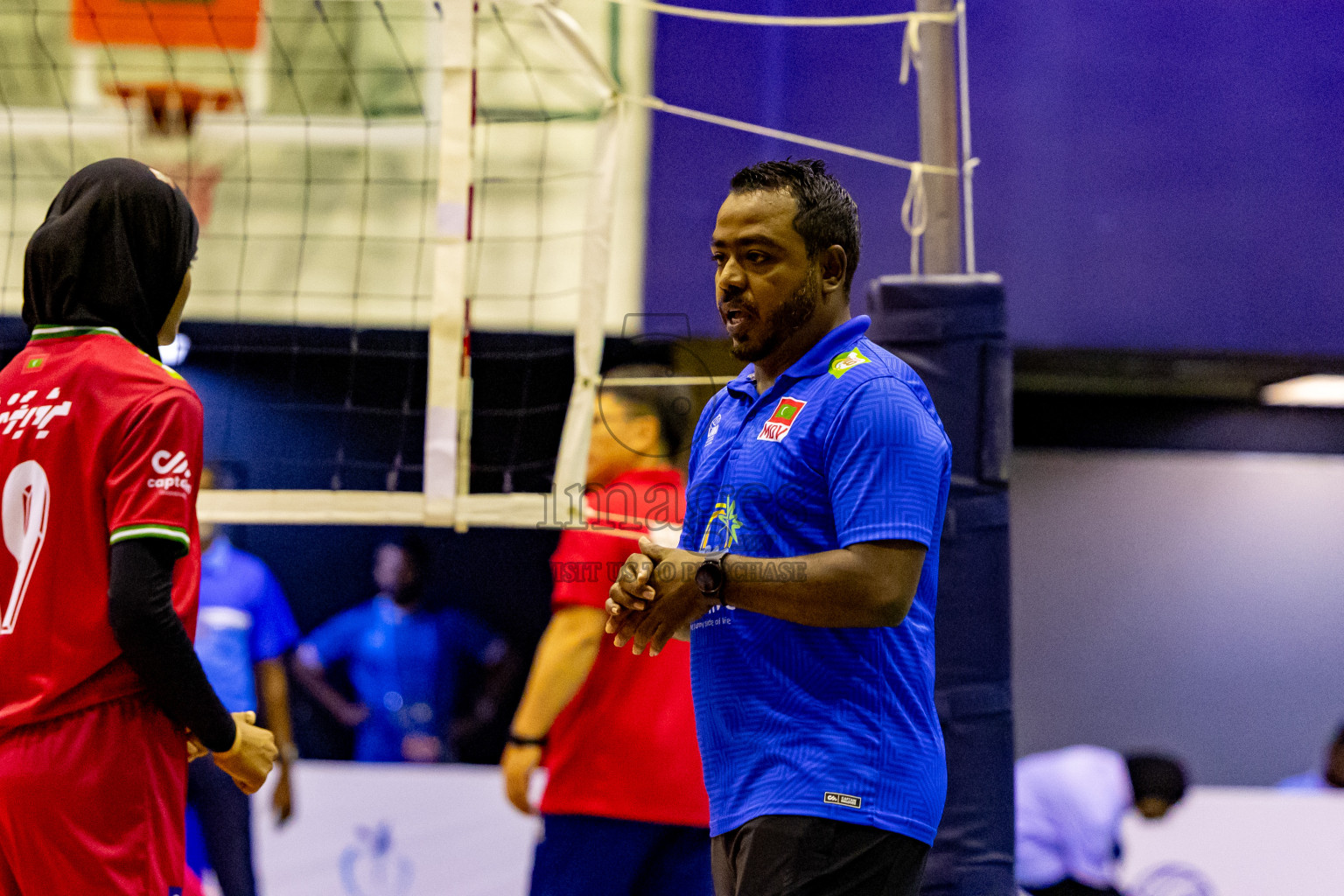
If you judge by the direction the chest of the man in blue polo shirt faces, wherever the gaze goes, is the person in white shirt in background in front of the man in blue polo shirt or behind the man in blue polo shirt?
behind

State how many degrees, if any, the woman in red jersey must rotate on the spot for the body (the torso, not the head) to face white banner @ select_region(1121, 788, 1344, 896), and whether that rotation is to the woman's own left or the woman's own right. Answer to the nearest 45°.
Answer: approximately 45° to the woman's own right

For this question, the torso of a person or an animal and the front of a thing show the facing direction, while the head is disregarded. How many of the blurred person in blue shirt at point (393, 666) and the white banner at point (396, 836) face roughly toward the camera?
2

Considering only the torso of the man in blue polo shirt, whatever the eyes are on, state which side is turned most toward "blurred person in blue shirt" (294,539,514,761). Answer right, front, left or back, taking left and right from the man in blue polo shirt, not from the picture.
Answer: right

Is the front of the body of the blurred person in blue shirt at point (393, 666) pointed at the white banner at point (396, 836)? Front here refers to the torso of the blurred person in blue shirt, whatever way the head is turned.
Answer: yes

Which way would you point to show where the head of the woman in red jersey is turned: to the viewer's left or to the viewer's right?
to the viewer's right

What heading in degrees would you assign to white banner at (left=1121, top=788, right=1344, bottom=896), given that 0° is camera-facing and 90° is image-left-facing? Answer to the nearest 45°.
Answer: approximately 0°

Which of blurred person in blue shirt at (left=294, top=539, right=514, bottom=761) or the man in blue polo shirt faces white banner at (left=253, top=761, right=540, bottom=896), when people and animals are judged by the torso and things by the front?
the blurred person in blue shirt

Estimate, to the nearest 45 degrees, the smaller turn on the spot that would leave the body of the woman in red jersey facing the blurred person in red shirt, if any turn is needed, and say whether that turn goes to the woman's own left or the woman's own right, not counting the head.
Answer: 0° — they already face them

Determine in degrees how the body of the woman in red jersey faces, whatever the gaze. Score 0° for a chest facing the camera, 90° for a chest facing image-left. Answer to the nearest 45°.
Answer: approximately 225°
